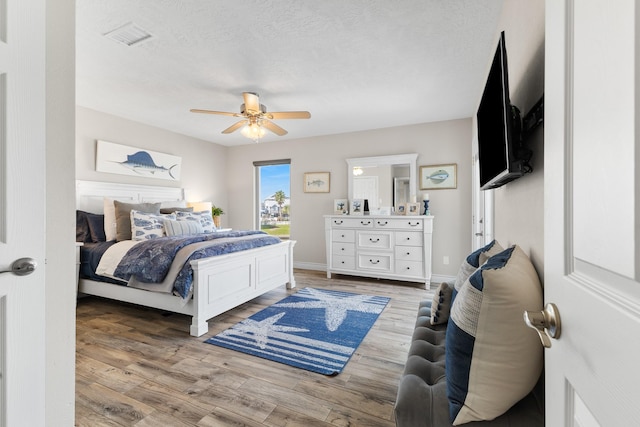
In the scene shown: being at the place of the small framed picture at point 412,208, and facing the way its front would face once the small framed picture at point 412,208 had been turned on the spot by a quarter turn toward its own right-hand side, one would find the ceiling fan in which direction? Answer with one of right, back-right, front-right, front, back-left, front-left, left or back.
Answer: front-left

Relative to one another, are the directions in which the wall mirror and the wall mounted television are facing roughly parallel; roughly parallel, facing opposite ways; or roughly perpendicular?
roughly perpendicular

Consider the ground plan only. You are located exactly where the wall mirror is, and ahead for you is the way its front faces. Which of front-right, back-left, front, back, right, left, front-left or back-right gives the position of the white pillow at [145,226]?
front-right

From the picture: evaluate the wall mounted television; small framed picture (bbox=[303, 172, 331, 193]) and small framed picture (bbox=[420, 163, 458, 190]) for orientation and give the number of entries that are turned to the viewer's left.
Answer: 1

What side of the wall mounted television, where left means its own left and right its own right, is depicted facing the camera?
left

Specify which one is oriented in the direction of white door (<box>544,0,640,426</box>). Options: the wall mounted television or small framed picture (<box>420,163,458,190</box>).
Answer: the small framed picture

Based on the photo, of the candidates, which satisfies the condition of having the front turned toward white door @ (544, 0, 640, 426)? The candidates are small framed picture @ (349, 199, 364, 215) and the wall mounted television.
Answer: the small framed picture

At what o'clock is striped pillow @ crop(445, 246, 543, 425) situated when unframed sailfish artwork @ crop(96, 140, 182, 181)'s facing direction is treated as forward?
The striped pillow is roughly at 1 o'clock from the unframed sailfish artwork.

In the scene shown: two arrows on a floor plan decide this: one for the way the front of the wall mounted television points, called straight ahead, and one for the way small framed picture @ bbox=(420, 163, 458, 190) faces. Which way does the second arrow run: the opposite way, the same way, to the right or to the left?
to the left

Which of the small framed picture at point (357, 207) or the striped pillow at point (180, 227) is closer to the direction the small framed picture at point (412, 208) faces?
the striped pillow

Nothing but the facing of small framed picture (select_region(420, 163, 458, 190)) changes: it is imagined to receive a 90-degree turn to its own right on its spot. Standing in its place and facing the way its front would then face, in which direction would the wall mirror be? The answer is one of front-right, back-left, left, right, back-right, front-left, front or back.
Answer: front
